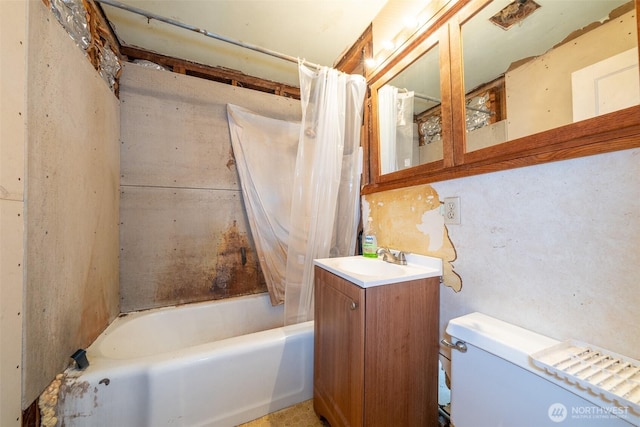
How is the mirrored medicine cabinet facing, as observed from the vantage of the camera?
facing the viewer and to the left of the viewer

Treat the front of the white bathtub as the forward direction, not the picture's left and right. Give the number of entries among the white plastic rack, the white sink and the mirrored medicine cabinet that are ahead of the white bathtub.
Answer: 3

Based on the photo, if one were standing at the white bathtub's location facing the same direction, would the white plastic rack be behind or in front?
in front

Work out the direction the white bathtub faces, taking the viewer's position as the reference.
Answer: facing the viewer and to the right of the viewer

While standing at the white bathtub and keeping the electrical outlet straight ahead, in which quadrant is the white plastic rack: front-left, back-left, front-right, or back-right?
front-right
